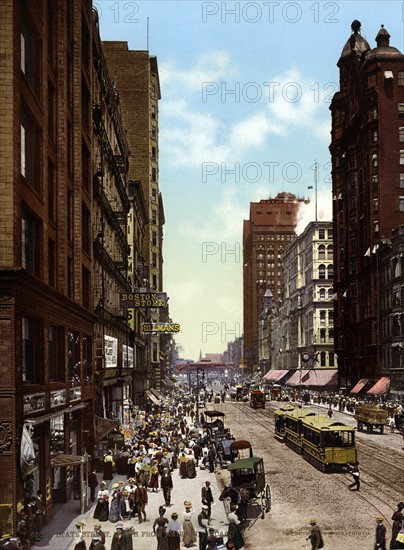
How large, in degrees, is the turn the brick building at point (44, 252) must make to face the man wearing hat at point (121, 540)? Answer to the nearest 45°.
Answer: approximately 90° to its right

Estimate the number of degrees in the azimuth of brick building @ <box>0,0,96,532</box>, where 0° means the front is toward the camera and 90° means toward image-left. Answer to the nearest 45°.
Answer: approximately 270°

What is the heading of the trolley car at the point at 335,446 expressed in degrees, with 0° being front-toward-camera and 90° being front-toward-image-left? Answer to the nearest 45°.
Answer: approximately 315°

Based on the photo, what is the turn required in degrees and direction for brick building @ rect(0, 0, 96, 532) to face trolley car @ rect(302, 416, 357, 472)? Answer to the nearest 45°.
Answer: approximately 45° to its left

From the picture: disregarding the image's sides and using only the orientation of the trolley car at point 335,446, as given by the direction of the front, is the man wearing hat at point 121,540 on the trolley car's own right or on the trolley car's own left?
on the trolley car's own right

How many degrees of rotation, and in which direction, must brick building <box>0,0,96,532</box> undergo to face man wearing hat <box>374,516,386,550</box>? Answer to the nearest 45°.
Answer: approximately 45° to its right
